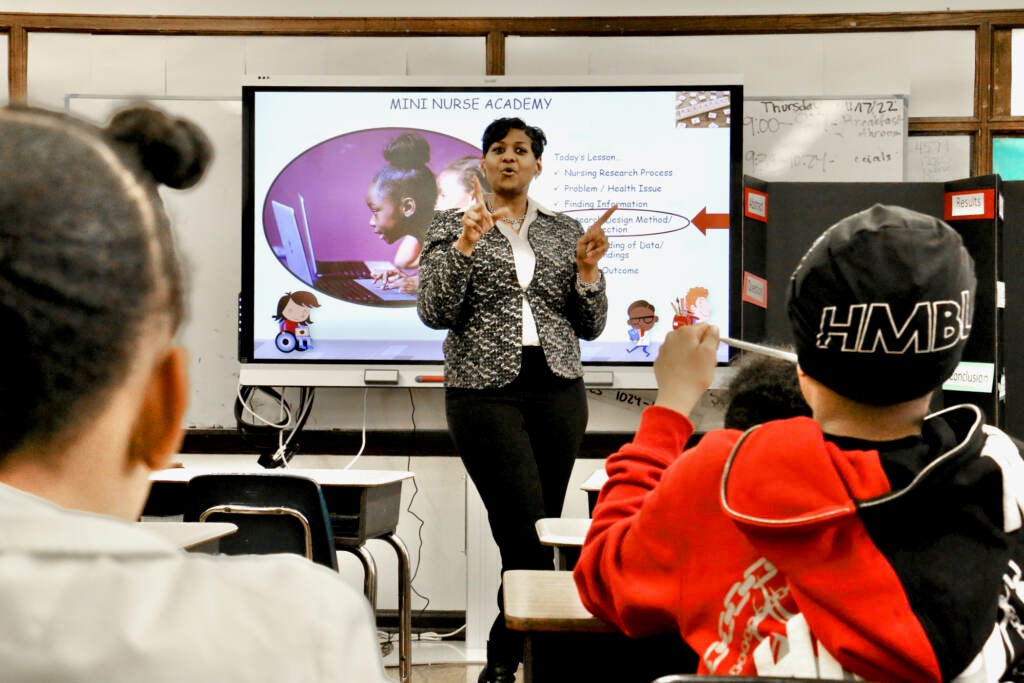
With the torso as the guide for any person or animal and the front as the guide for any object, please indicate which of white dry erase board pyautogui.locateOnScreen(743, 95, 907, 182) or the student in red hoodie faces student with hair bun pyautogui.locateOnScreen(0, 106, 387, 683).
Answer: the white dry erase board

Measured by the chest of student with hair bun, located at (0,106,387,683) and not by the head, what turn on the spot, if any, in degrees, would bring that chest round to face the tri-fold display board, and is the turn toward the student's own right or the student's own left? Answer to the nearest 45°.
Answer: approximately 45° to the student's own right

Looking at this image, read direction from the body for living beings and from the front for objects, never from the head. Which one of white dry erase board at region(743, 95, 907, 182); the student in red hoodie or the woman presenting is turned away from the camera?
the student in red hoodie

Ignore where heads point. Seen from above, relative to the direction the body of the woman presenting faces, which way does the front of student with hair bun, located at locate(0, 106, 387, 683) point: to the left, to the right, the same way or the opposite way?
the opposite way

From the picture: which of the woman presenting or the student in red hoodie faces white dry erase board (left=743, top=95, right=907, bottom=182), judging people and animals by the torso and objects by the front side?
the student in red hoodie

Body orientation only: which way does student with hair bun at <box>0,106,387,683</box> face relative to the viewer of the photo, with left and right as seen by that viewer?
facing away from the viewer

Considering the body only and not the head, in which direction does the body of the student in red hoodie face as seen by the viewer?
away from the camera

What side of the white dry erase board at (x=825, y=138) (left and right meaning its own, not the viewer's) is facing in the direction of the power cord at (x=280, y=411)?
right
